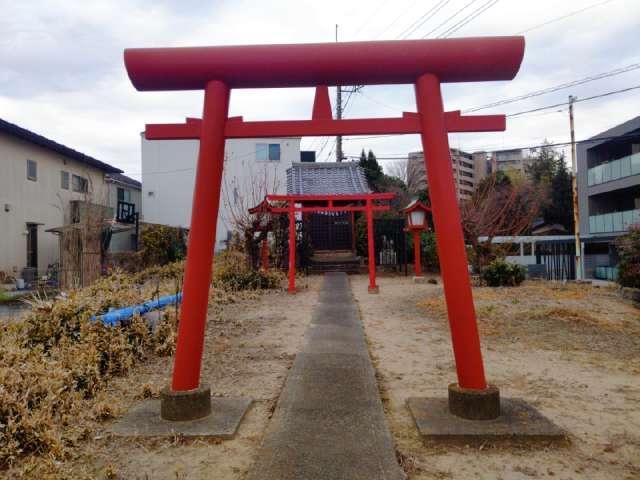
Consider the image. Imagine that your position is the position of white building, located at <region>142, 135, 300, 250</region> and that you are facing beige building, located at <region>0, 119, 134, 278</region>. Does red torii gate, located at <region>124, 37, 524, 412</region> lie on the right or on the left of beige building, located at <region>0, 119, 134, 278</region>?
left

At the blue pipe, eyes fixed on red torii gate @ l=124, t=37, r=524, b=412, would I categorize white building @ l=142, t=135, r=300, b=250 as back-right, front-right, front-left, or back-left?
back-left

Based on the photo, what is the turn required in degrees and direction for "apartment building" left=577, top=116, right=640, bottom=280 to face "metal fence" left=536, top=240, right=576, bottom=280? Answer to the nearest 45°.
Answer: approximately 45° to its left

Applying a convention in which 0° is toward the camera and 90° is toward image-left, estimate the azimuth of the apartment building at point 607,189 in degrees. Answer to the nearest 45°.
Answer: approximately 45°

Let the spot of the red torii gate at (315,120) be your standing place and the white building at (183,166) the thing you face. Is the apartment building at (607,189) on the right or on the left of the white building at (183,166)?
right

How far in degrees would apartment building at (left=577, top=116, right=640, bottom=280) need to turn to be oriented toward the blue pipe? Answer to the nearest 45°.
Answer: approximately 45° to its left

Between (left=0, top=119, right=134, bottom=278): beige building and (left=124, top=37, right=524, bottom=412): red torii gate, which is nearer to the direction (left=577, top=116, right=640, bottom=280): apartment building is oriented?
the beige building

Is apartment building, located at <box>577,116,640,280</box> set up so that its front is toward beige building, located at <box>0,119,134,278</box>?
yes

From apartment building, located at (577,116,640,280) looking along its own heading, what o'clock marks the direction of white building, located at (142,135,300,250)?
The white building is roughly at 1 o'clock from the apartment building.
